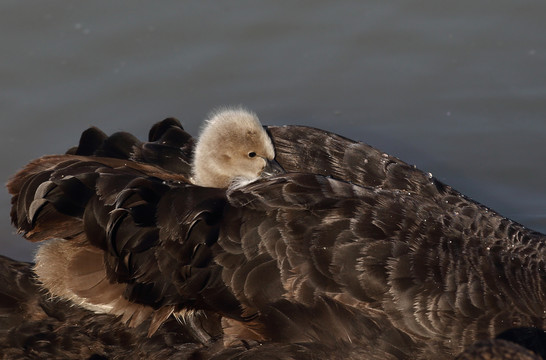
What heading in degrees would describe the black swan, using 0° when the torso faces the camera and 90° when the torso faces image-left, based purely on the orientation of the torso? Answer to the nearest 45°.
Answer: approximately 270°
